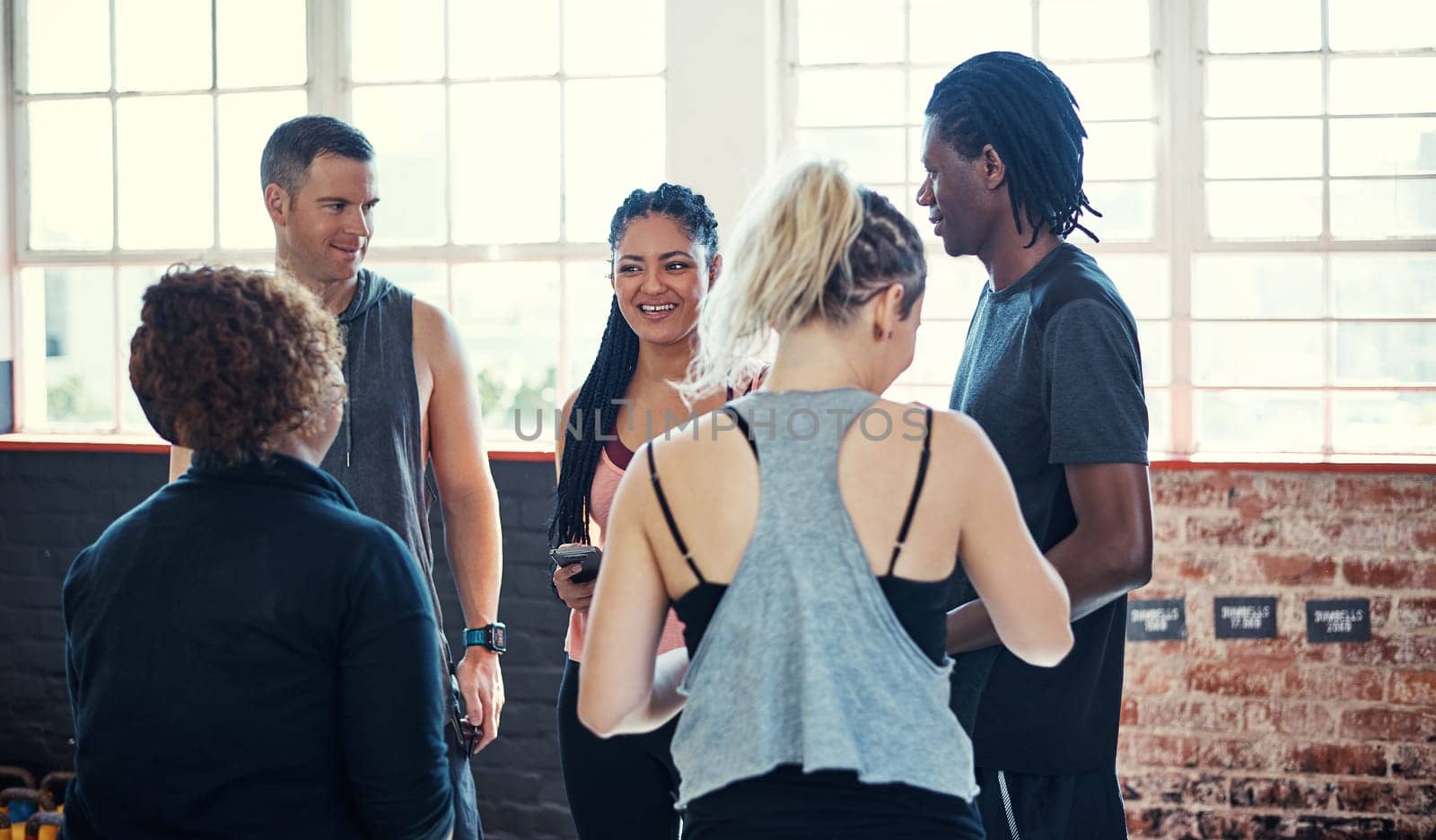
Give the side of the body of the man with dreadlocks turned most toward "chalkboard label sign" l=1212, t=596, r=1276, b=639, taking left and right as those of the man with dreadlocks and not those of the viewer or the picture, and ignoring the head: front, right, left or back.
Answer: right

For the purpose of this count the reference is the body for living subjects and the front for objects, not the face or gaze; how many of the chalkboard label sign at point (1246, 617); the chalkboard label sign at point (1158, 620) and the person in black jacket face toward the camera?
2

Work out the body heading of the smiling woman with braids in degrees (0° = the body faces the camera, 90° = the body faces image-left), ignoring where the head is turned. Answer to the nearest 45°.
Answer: approximately 0°

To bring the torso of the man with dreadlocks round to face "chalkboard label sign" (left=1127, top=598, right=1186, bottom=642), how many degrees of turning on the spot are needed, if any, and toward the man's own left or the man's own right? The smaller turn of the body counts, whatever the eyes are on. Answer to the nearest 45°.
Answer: approximately 90° to the man's own right

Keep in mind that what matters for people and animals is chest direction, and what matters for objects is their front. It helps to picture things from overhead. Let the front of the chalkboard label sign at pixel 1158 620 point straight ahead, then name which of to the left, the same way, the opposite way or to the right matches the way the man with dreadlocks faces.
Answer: to the right

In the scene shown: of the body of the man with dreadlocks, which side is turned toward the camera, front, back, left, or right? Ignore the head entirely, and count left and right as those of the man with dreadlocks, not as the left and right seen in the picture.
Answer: left

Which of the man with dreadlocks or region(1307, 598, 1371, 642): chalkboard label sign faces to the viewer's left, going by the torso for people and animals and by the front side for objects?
the man with dreadlocks

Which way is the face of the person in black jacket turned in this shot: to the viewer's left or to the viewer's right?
to the viewer's right

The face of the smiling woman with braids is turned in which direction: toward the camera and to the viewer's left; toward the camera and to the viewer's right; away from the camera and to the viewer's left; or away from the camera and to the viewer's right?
toward the camera and to the viewer's right
